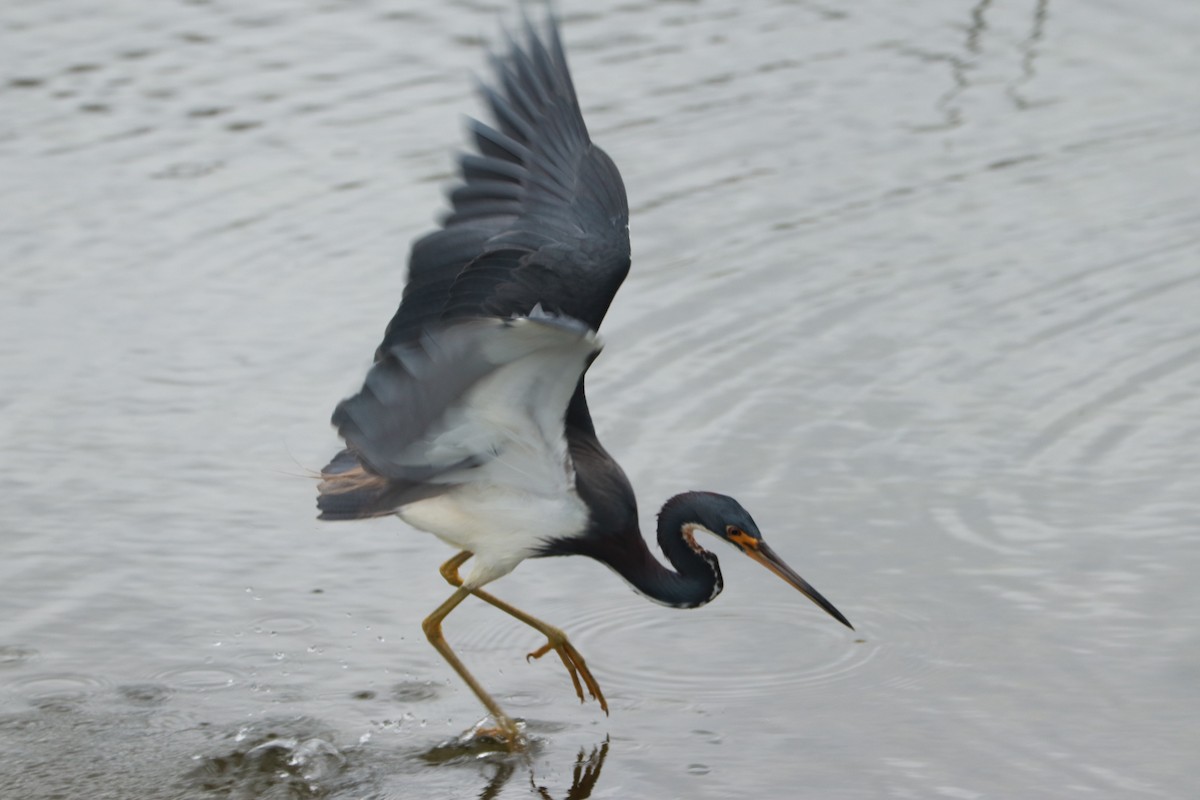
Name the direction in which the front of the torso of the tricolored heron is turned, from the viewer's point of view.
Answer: to the viewer's right
